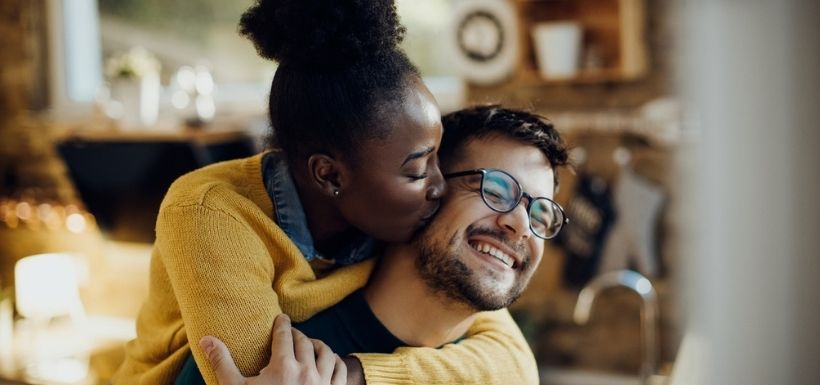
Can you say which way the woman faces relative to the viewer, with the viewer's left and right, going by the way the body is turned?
facing to the right of the viewer

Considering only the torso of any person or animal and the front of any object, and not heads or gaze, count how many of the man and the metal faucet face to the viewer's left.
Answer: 1

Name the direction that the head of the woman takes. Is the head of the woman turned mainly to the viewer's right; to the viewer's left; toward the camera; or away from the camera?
to the viewer's right

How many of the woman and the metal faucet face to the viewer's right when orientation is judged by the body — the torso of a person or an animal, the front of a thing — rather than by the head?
1

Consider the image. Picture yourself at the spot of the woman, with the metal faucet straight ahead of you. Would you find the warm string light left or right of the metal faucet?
left

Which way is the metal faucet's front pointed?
to the viewer's left

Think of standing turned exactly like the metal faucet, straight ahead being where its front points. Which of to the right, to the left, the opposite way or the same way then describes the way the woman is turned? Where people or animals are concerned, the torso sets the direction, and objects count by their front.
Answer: the opposite way

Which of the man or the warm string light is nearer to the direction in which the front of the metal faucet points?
the warm string light

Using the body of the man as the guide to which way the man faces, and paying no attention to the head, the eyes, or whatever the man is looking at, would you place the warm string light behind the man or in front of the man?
behind

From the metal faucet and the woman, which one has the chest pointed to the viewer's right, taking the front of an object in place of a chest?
the woman
